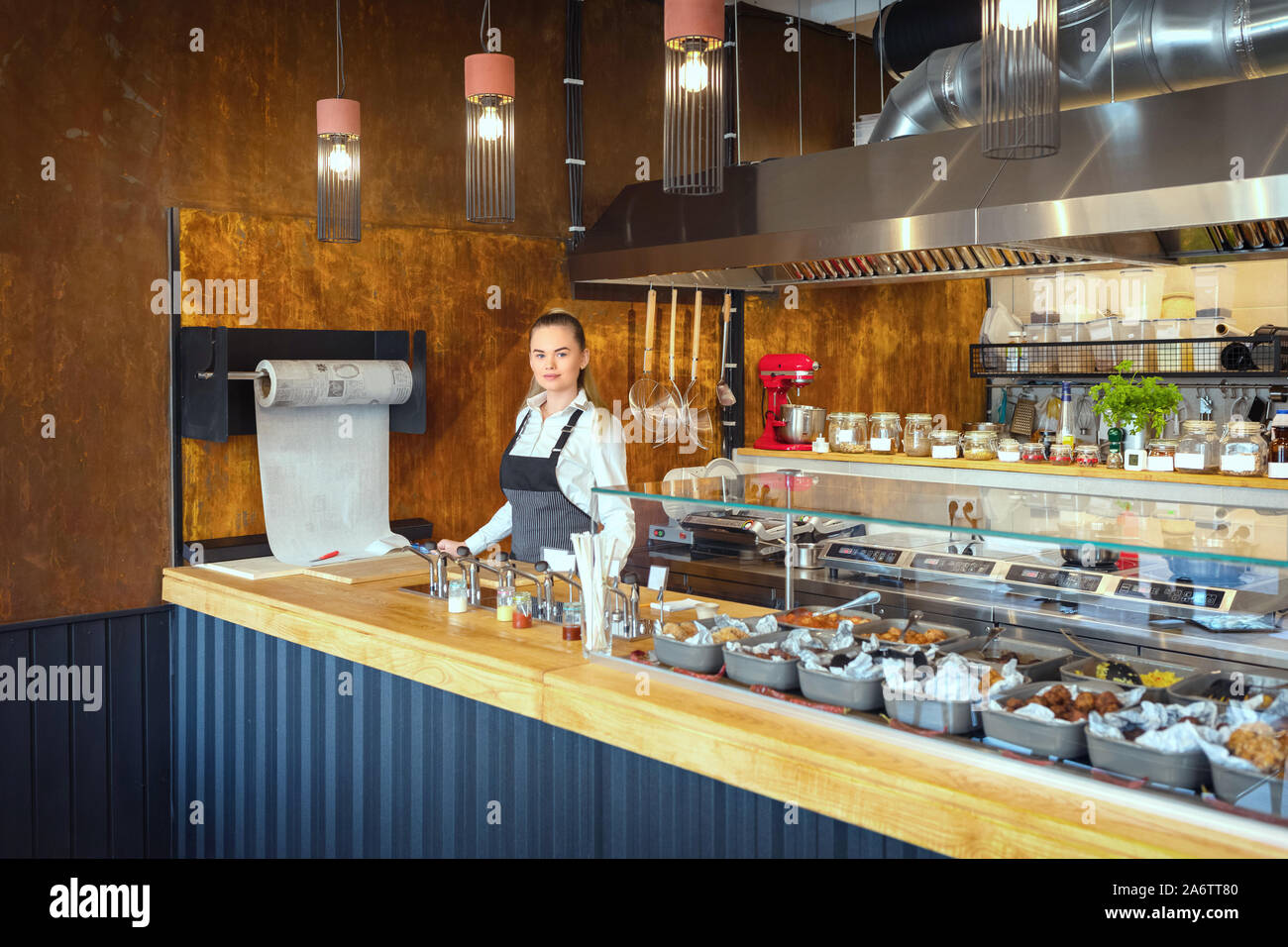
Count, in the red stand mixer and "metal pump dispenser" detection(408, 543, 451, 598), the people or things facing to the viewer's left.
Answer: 1

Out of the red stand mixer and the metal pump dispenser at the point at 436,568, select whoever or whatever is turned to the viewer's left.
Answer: the metal pump dispenser

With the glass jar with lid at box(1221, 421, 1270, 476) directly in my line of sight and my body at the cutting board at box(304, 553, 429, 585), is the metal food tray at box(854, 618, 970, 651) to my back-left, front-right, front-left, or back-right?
front-right

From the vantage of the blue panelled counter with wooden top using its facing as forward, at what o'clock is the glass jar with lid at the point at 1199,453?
The glass jar with lid is roughly at 6 o'clock from the blue panelled counter with wooden top.

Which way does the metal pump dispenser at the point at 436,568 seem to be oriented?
to the viewer's left

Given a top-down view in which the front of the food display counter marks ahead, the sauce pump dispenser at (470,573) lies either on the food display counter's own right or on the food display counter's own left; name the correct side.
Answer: on the food display counter's own right

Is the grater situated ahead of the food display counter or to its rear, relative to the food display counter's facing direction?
to the rear

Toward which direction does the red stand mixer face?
to the viewer's right

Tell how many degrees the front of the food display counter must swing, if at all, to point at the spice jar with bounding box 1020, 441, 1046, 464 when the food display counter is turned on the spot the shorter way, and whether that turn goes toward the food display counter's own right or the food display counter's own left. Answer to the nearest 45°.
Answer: approximately 135° to the food display counter's own right

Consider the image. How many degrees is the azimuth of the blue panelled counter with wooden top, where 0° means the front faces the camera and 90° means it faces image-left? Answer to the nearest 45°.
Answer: approximately 45°

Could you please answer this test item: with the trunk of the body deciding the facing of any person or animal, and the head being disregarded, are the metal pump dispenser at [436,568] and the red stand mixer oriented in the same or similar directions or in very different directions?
very different directions
